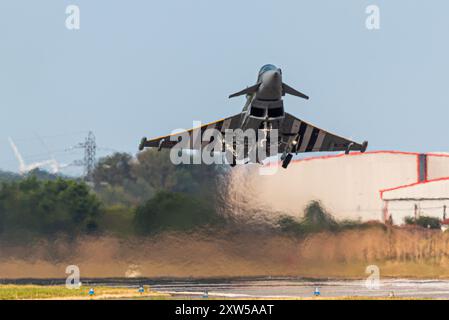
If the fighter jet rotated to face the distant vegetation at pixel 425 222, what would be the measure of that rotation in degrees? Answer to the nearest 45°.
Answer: approximately 90° to its left

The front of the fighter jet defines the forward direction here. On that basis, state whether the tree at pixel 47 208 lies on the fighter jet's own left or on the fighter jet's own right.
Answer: on the fighter jet's own right

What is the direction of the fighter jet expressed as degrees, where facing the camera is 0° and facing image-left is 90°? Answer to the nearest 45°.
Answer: approximately 0°
